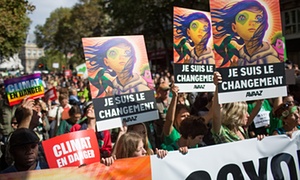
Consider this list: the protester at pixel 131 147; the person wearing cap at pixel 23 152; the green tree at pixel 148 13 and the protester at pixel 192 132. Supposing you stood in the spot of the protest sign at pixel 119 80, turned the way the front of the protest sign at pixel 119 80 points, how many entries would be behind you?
1

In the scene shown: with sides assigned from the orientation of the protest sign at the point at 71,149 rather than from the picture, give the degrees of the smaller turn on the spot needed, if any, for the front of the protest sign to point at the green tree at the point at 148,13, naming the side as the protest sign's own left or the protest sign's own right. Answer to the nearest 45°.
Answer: approximately 180°

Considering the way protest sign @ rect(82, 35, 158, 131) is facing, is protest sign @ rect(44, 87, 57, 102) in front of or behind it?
behind

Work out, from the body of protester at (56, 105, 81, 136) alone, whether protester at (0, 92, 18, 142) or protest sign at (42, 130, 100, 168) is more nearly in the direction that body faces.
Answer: the protest sign

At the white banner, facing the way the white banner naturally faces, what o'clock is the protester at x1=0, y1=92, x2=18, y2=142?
The protester is roughly at 4 o'clock from the white banner.

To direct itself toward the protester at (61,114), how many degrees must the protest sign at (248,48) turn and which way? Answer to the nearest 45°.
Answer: approximately 135° to its right

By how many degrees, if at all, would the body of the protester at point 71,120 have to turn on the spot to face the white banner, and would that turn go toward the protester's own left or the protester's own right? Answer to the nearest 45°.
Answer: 0° — they already face it

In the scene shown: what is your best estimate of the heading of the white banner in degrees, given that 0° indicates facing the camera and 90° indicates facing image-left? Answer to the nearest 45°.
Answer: approximately 0°

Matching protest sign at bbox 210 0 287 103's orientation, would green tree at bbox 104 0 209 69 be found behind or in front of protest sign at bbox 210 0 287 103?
behind

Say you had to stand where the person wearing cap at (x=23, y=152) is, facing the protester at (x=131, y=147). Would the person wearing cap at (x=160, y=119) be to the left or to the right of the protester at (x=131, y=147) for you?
left

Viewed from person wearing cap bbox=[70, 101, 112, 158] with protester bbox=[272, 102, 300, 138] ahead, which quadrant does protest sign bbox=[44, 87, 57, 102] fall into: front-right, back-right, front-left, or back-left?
back-left
